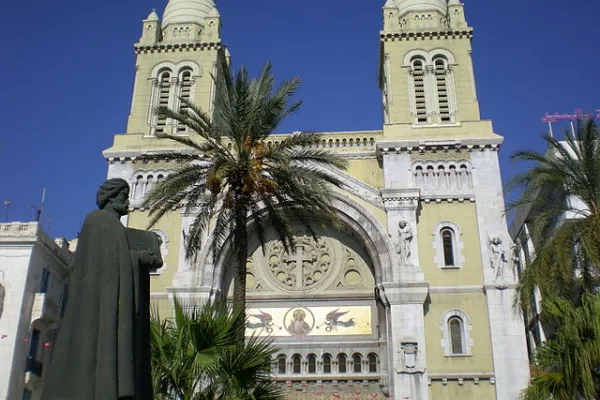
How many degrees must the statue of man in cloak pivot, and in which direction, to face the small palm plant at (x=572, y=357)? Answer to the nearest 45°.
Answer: approximately 45° to its left

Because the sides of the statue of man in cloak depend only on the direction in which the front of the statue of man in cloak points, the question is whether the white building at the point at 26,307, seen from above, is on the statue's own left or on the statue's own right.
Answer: on the statue's own left

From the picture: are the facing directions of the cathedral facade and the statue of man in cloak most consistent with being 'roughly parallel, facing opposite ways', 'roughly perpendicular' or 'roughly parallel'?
roughly perpendicular

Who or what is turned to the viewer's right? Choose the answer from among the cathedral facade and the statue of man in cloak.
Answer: the statue of man in cloak

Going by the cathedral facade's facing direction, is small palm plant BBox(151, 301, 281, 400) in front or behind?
in front

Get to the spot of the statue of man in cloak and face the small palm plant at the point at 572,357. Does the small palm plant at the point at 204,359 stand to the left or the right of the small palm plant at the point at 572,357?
left

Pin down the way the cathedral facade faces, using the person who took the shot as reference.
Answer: facing the viewer

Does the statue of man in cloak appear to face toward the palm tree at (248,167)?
no

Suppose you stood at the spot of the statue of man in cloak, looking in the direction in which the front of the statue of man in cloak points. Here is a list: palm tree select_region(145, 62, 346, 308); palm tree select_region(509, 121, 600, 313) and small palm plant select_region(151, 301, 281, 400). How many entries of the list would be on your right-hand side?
0

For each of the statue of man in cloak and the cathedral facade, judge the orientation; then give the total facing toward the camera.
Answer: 1

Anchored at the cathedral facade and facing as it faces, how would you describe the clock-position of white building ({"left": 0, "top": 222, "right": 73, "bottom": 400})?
The white building is roughly at 3 o'clock from the cathedral facade.

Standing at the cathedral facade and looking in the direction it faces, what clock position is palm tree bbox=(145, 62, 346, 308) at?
The palm tree is roughly at 1 o'clock from the cathedral facade.

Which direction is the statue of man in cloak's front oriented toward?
to the viewer's right

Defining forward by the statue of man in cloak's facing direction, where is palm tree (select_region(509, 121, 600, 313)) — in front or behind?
in front
